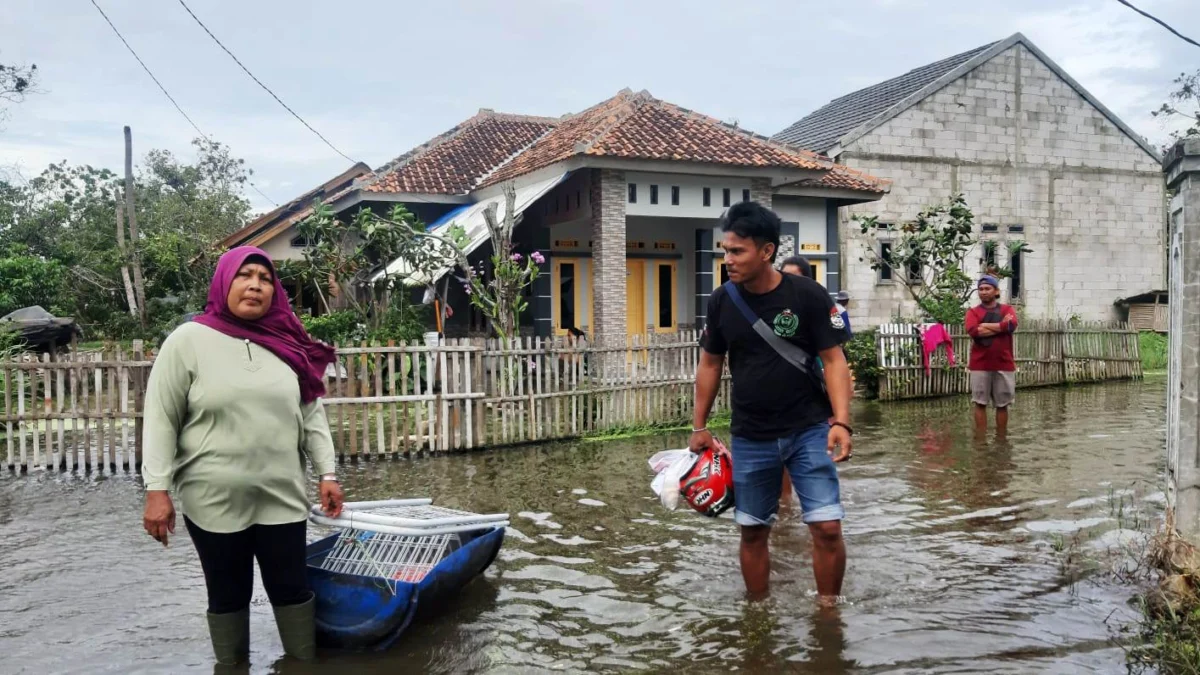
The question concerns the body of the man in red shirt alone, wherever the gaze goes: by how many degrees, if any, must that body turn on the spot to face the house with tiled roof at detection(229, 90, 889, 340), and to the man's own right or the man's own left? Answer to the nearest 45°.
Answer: approximately 135° to the man's own right

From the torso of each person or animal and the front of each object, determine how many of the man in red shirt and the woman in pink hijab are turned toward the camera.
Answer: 2

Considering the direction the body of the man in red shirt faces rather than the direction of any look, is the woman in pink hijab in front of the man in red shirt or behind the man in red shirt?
in front

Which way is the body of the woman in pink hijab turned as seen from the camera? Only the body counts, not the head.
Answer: toward the camera

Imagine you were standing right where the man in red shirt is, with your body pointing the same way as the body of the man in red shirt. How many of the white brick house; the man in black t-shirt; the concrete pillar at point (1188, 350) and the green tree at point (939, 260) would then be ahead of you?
2

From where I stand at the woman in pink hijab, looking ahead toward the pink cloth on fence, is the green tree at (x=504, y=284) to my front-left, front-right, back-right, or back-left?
front-left

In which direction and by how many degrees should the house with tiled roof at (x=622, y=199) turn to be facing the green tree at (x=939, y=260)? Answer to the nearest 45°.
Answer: approximately 45° to its left

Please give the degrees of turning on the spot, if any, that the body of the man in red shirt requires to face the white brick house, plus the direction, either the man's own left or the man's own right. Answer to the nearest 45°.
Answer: approximately 180°

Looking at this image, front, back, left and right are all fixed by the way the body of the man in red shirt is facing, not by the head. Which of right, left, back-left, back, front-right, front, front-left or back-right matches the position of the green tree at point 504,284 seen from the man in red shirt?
right

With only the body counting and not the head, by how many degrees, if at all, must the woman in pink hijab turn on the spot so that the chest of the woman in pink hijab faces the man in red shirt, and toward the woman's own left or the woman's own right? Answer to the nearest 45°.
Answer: approximately 135° to the woman's own left

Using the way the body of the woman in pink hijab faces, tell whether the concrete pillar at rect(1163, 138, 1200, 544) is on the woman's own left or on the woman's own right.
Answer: on the woman's own left

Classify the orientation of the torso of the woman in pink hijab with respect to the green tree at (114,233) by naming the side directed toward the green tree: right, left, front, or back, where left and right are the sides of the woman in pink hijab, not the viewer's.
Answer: back

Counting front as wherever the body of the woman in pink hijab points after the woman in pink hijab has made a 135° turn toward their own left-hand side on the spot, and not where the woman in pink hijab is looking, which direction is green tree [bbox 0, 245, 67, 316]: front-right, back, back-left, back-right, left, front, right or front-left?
front-left

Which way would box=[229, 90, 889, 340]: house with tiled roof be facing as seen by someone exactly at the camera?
facing the viewer and to the right of the viewer
